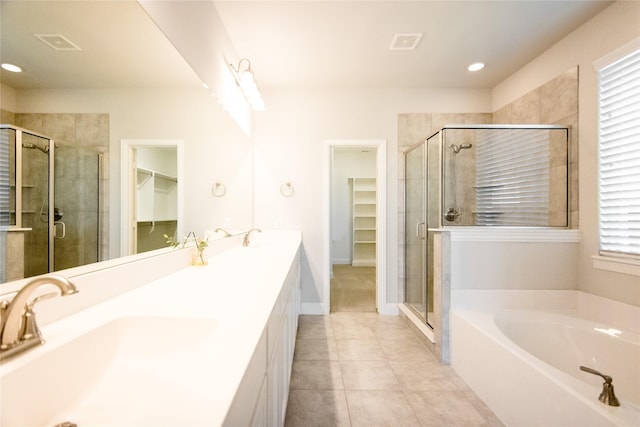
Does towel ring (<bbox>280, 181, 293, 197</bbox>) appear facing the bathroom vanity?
yes

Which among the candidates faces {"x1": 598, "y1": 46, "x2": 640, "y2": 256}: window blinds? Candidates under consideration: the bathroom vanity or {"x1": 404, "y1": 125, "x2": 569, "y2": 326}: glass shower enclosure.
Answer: the bathroom vanity

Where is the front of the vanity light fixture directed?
to the viewer's right

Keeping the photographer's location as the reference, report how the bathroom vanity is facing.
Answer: facing to the right of the viewer

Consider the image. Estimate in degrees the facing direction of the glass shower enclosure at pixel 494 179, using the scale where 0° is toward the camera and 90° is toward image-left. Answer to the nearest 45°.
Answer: approximately 90°

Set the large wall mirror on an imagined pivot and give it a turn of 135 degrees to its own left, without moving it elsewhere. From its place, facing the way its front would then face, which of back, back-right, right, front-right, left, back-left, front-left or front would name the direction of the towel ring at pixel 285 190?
right

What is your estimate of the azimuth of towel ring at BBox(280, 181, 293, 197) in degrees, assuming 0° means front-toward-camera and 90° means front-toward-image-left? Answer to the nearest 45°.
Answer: approximately 0°

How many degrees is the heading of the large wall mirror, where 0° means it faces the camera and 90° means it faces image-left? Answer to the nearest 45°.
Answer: approximately 270°

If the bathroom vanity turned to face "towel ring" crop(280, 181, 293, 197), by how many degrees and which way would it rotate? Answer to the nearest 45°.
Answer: approximately 45° to its left
